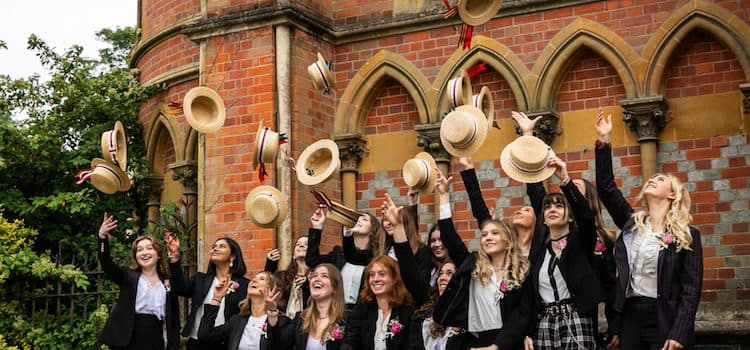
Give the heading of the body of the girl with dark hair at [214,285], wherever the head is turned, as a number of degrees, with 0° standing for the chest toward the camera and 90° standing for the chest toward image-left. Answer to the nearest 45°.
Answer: approximately 45°

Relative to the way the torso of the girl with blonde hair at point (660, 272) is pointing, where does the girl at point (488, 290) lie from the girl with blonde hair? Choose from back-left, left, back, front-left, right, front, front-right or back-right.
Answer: front-right

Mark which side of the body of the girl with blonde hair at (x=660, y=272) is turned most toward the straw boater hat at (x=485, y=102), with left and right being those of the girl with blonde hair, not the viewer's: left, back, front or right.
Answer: right

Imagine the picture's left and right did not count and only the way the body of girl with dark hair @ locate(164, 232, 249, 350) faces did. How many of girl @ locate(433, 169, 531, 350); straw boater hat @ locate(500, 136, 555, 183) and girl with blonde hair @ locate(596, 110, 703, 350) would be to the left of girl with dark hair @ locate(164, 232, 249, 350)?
3

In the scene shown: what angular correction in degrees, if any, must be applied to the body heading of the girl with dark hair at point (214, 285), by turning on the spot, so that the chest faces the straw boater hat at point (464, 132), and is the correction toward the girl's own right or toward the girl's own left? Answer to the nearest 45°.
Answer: approximately 90° to the girl's own left

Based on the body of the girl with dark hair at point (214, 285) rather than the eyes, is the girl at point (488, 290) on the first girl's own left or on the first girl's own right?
on the first girl's own left

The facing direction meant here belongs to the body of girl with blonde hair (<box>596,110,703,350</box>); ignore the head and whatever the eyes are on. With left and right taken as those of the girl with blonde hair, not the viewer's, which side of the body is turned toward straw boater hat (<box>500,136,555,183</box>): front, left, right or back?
right

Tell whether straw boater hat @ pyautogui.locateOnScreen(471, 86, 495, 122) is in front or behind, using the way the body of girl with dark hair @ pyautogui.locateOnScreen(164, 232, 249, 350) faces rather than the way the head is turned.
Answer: behind

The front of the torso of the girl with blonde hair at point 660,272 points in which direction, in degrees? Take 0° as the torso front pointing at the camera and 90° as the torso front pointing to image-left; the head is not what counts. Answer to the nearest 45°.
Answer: approximately 45°
